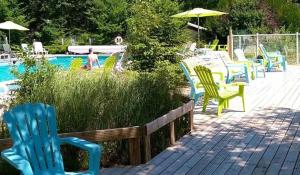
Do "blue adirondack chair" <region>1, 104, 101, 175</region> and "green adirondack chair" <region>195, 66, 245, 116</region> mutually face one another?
no

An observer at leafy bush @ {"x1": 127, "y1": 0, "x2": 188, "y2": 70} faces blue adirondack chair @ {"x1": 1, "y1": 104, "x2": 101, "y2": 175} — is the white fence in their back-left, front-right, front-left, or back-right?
back-left
